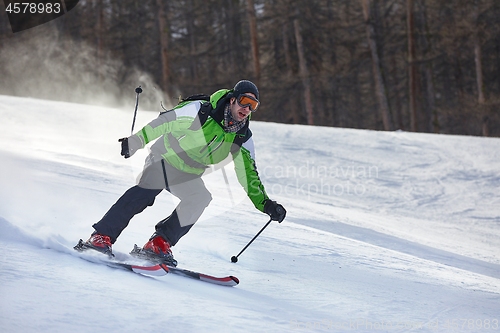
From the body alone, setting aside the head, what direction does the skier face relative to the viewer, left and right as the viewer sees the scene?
facing the viewer and to the right of the viewer

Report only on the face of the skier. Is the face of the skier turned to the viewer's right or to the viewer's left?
to the viewer's right

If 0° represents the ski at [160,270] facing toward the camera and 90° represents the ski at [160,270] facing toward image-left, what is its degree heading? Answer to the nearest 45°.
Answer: approximately 315°
